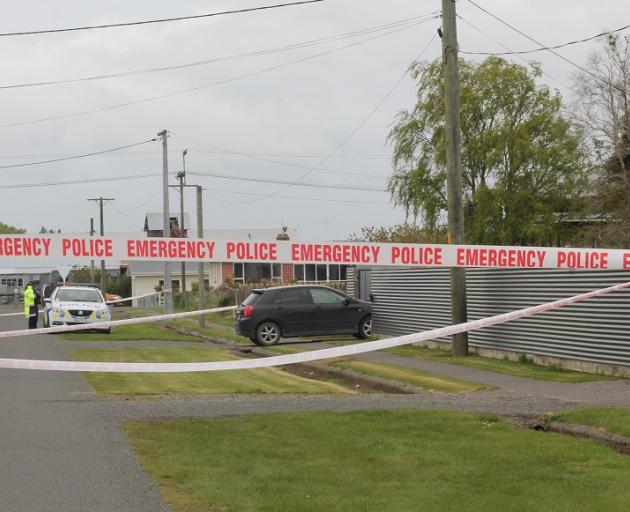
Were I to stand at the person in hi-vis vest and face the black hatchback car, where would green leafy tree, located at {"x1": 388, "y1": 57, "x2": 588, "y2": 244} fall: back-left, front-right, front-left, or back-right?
front-left

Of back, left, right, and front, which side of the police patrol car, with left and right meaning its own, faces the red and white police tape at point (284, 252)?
front

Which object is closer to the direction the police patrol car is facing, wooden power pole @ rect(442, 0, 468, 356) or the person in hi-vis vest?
the wooden power pole

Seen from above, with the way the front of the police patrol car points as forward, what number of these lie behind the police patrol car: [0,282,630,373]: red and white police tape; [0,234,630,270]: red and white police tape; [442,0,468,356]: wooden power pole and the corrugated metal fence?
0

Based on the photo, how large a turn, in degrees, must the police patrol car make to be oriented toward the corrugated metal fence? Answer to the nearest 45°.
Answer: approximately 45° to its left

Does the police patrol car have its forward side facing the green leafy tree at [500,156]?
no

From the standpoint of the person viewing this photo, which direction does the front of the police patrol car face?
facing the viewer

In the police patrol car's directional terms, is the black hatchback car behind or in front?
in front

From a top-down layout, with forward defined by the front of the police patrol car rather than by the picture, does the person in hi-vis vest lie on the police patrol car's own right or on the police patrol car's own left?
on the police patrol car's own right

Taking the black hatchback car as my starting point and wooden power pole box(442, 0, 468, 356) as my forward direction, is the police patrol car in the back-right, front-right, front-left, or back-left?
back-right

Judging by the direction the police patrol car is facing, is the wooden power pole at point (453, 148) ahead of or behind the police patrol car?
ahead
